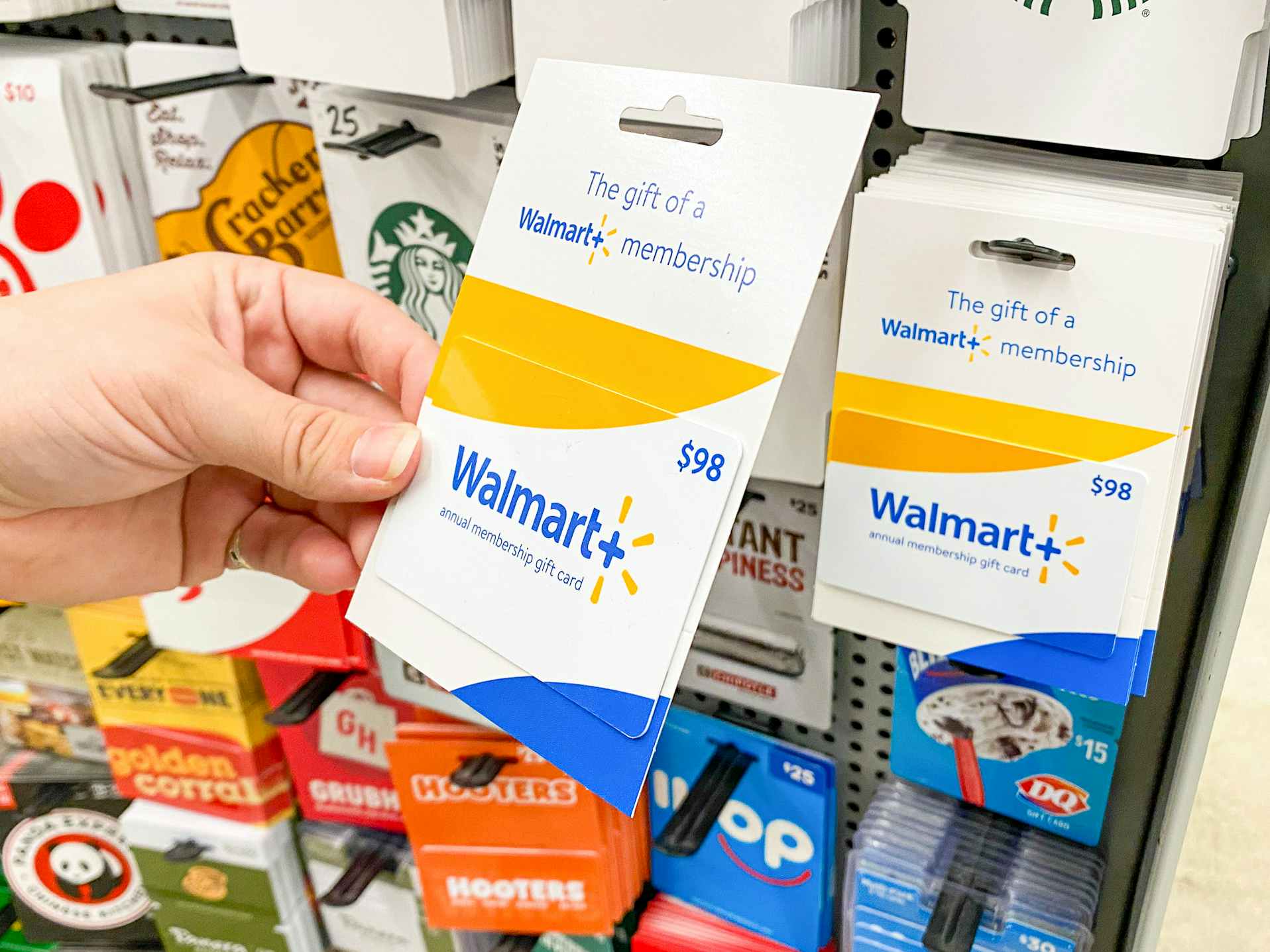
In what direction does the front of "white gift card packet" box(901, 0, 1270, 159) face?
toward the camera

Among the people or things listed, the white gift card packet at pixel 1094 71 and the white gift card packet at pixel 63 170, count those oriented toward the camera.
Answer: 2

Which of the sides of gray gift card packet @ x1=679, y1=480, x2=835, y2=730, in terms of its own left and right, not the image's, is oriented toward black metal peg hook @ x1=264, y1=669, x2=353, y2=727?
right

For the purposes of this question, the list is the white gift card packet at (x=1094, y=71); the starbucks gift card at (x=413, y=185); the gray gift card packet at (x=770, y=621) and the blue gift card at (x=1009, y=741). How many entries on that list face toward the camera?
4

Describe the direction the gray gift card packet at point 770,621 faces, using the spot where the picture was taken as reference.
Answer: facing the viewer

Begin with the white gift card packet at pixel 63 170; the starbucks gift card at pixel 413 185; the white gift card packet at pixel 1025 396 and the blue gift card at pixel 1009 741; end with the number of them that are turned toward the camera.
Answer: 4

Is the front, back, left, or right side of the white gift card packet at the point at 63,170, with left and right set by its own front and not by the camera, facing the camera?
front

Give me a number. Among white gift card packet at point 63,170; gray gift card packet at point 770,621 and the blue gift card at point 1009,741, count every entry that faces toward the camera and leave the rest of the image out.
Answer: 3

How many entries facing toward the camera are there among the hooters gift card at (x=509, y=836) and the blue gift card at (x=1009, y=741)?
2

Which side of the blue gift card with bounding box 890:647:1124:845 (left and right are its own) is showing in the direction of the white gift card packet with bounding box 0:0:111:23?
right

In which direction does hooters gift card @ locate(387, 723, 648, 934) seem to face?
toward the camera

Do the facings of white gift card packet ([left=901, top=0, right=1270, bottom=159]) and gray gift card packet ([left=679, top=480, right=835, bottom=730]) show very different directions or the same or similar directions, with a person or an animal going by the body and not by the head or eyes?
same or similar directions
